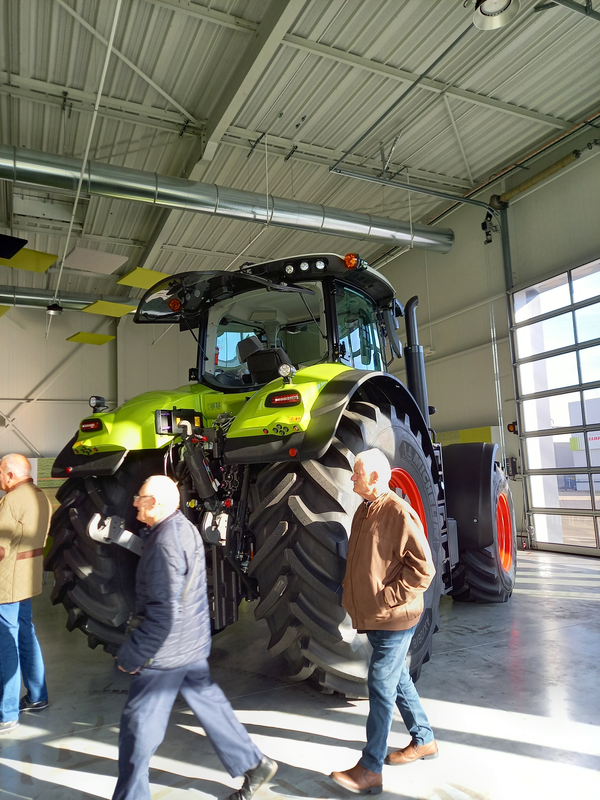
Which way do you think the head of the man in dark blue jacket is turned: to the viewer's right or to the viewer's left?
to the viewer's left

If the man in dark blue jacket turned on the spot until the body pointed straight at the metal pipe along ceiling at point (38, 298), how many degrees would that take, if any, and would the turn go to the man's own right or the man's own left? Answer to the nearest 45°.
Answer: approximately 90° to the man's own right

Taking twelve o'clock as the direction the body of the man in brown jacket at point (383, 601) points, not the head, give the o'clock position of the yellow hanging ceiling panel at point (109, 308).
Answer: The yellow hanging ceiling panel is roughly at 2 o'clock from the man in brown jacket.

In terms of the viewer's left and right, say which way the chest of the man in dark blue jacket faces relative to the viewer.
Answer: facing to the left of the viewer

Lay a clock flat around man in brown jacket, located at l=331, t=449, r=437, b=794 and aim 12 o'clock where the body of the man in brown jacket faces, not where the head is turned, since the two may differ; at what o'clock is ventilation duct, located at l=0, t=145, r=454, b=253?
The ventilation duct is roughly at 2 o'clock from the man in brown jacket.

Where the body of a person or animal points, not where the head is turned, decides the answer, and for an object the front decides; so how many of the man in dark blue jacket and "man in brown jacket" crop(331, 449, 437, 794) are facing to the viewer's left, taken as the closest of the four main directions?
2

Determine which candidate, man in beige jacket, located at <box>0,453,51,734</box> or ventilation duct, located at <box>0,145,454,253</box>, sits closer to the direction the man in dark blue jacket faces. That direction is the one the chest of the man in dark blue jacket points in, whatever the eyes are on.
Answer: the man in beige jacket

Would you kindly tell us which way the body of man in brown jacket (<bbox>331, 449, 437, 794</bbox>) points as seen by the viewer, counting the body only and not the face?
to the viewer's left
